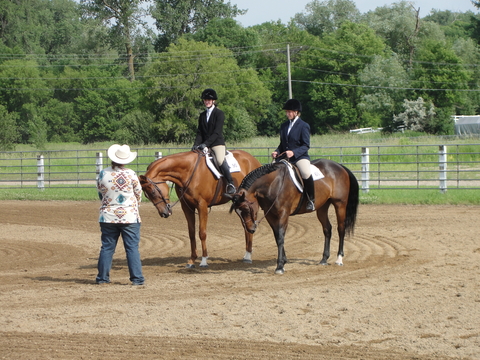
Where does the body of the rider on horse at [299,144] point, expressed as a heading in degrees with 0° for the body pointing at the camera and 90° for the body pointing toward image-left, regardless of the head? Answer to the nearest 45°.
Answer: approximately 45°

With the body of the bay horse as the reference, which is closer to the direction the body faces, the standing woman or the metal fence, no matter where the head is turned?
the standing woman

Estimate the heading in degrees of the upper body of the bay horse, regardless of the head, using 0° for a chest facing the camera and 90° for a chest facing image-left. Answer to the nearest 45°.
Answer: approximately 45°

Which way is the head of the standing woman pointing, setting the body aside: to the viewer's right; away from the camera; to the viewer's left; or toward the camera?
away from the camera

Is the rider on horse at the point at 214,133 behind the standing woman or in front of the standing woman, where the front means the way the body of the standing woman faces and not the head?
in front

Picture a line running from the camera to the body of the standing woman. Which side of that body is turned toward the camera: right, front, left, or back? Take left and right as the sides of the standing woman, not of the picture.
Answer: back

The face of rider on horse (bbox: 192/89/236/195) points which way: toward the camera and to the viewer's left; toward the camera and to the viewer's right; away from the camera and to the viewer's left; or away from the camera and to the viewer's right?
toward the camera and to the viewer's left

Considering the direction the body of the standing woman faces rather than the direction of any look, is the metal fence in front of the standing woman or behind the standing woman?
in front

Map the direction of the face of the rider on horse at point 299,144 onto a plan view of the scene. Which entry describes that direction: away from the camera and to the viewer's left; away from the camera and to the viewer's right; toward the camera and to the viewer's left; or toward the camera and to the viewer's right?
toward the camera and to the viewer's left
